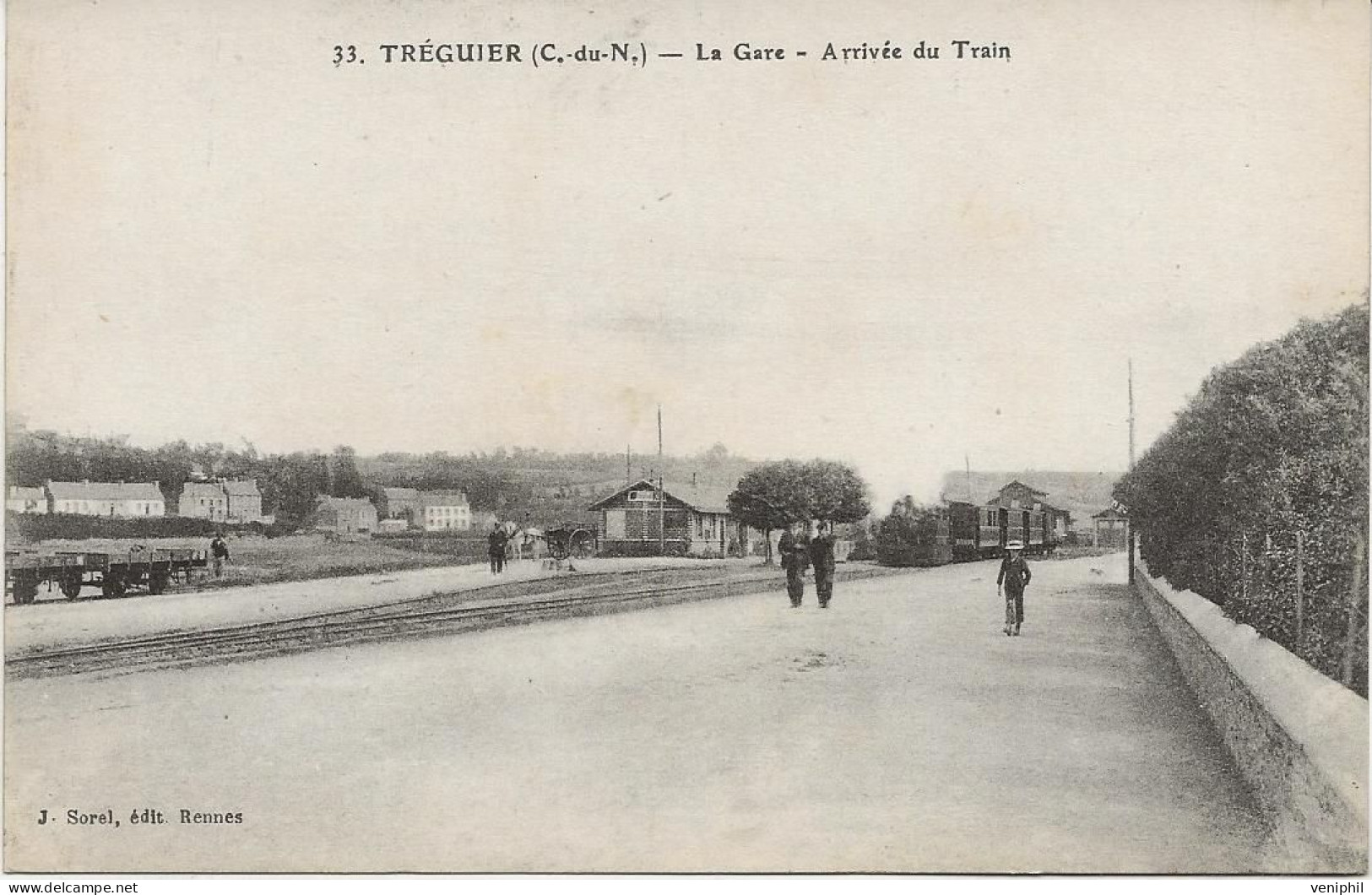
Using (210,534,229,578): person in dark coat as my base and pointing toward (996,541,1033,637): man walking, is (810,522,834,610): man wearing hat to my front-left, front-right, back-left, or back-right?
front-left

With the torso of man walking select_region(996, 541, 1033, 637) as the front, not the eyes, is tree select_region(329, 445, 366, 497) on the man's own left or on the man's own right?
on the man's own right

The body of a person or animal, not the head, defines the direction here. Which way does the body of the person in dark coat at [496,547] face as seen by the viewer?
toward the camera

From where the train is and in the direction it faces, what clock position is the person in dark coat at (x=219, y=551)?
The person in dark coat is roughly at 12 o'clock from the train.

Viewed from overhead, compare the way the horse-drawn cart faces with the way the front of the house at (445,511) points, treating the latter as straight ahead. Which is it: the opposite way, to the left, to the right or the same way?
to the right

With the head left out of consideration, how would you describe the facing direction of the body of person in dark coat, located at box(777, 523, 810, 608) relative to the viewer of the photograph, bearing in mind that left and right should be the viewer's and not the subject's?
facing the viewer

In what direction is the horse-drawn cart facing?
to the viewer's left

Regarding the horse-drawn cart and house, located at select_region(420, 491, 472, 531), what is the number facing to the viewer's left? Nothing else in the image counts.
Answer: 1

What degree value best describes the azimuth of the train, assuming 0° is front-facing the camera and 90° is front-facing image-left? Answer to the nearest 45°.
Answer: approximately 45°

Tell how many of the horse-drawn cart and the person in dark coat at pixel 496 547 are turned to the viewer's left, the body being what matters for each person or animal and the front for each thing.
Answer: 1

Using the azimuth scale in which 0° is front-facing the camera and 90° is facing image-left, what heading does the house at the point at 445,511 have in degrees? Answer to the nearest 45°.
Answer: approximately 0°

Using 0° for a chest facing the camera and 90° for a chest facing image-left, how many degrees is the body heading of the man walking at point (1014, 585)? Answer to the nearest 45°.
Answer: approximately 0°
